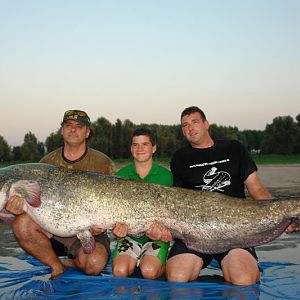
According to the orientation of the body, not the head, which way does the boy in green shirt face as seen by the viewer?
toward the camera

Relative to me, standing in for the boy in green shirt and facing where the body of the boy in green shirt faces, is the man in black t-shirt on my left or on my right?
on my left

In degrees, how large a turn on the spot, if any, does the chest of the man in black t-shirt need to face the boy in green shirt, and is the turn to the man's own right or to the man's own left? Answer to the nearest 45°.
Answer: approximately 90° to the man's own right

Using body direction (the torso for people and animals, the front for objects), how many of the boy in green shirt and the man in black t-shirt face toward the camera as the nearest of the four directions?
2

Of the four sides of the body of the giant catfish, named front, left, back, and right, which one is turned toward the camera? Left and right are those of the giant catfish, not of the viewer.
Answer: left

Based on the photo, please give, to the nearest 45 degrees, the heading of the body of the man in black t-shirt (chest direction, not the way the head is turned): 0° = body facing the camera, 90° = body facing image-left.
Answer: approximately 0°
